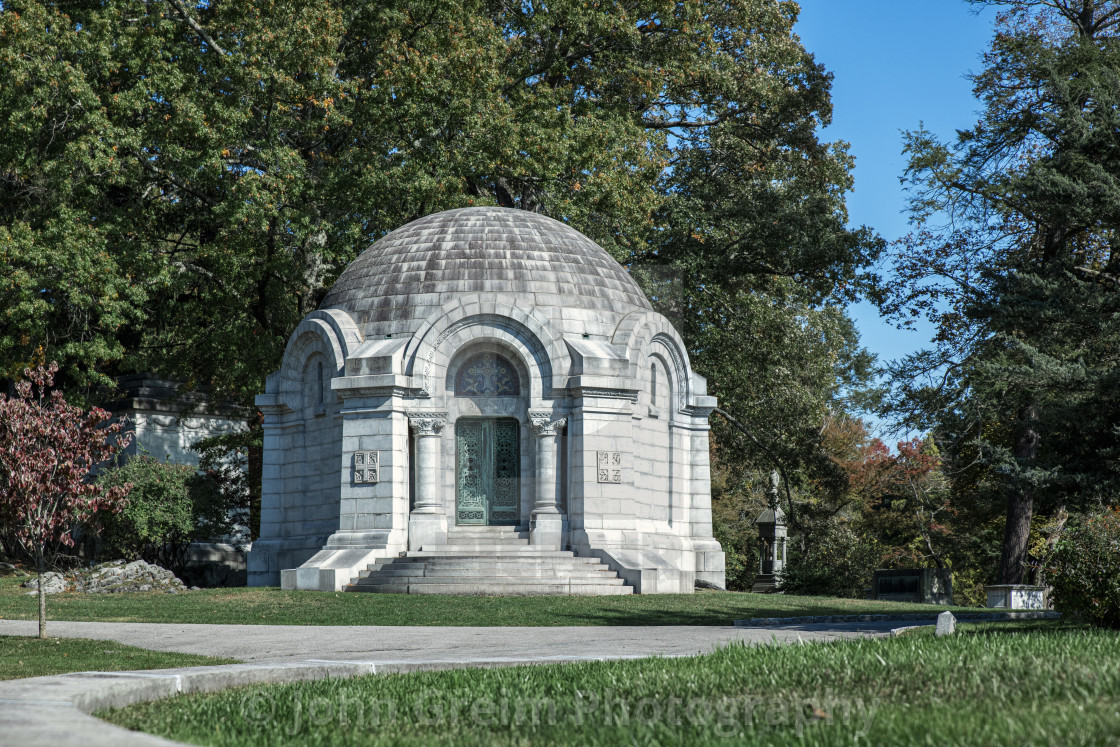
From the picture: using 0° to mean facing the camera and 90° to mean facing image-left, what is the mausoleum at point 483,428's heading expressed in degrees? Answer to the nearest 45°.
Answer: approximately 0°

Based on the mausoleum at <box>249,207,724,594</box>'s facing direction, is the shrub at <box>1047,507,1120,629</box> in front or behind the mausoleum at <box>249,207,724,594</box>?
in front

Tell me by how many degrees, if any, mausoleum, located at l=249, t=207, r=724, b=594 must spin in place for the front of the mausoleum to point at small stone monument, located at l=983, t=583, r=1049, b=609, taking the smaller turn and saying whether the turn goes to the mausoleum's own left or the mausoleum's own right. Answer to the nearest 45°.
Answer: approximately 90° to the mausoleum's own left

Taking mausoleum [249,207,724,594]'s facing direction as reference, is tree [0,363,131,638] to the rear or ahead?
ahead

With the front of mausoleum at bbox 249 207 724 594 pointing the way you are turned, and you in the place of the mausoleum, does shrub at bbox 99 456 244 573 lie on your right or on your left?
on your right

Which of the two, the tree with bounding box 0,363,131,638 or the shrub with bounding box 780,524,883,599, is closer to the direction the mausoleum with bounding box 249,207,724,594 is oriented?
the tree

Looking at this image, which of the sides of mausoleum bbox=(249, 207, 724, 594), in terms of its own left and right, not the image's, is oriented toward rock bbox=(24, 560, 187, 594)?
right

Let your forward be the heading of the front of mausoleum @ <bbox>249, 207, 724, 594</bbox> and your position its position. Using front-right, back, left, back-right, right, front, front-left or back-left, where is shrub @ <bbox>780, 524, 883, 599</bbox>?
back-left

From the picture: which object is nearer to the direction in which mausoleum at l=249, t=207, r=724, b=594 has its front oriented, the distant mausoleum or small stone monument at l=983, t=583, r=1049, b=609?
the small stone monument
